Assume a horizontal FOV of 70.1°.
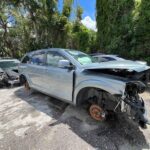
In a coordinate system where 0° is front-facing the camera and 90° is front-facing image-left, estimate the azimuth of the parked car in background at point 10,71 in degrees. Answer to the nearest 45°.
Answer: approximately 315°

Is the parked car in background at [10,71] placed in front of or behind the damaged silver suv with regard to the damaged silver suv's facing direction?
behind

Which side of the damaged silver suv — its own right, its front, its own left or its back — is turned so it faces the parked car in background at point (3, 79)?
back
